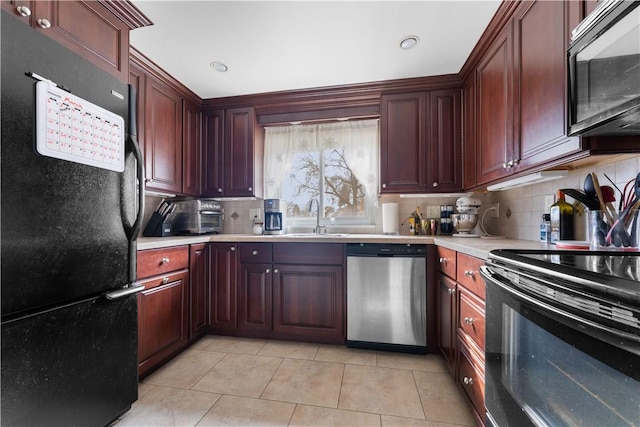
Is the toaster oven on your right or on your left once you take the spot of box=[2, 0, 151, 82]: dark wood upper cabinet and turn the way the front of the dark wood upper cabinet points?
on your left

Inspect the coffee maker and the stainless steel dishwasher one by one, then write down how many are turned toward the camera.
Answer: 2

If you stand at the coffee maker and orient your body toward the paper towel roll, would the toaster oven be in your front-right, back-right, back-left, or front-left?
back-right

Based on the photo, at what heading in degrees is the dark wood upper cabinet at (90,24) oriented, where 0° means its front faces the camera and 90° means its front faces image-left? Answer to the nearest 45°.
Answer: approximately 315°

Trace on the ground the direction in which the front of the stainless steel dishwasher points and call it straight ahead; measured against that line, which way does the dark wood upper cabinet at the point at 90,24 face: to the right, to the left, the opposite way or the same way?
to the left

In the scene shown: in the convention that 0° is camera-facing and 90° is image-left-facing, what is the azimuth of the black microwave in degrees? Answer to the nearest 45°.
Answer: approximately 45°

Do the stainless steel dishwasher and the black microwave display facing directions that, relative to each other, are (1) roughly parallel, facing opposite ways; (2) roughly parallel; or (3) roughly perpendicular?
roughly perpendicular

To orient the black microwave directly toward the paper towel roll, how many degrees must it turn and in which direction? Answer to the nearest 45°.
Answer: approximately 90° to its right

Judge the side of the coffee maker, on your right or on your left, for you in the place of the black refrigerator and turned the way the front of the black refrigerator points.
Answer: on your left

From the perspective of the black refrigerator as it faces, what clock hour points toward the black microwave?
The black microwave is roughly at 12 o'clock from the black refrigerator.

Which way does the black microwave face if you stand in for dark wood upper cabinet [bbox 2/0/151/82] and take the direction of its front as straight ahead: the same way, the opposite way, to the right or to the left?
the opposite way

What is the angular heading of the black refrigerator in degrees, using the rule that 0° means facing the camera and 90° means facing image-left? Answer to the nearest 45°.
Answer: approximately 315°
